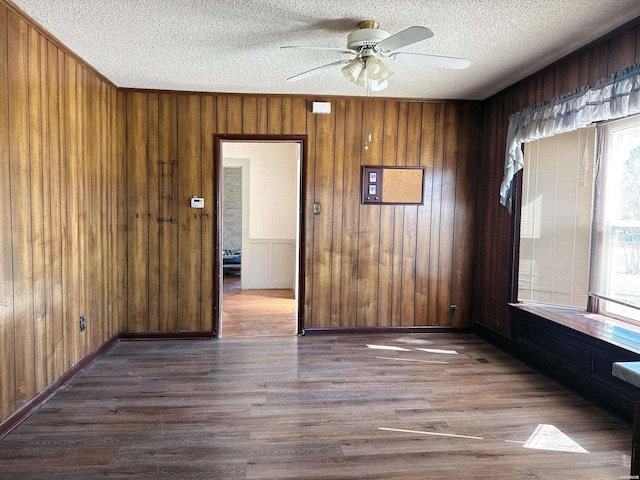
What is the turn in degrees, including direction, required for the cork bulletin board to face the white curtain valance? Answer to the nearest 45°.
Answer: approximately 45° to its left

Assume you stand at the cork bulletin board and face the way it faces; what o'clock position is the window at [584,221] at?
The window is roughly at 10 o'clock from the cork bulletin board.

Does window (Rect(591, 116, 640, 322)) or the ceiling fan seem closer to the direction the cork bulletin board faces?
the ceiling fan

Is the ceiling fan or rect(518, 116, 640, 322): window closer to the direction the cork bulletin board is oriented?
the ceiling fan

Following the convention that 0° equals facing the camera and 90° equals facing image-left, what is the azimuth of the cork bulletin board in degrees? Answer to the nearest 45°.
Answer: approximately 0°

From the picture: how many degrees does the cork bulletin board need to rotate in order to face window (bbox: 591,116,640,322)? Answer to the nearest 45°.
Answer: approximately 45° to its left
